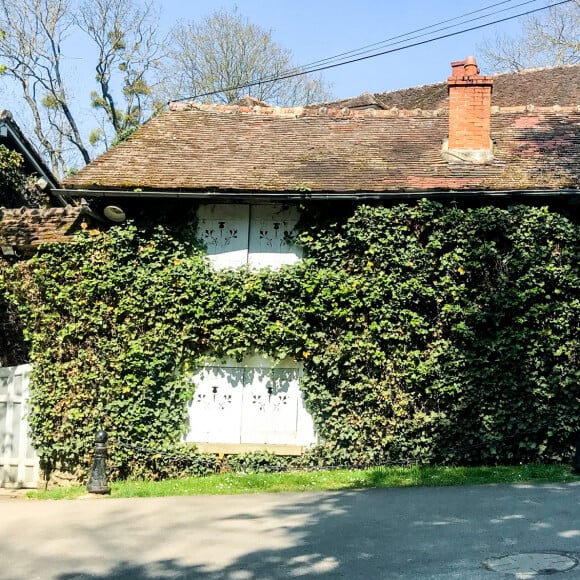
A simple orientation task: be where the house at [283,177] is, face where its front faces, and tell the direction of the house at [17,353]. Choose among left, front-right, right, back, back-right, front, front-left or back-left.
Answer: right

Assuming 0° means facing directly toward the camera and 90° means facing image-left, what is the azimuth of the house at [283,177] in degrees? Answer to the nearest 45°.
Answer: approximately 0°
